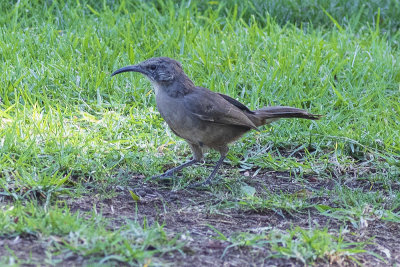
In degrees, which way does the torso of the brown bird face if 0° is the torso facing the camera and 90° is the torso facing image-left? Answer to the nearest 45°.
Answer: approximately 90°
